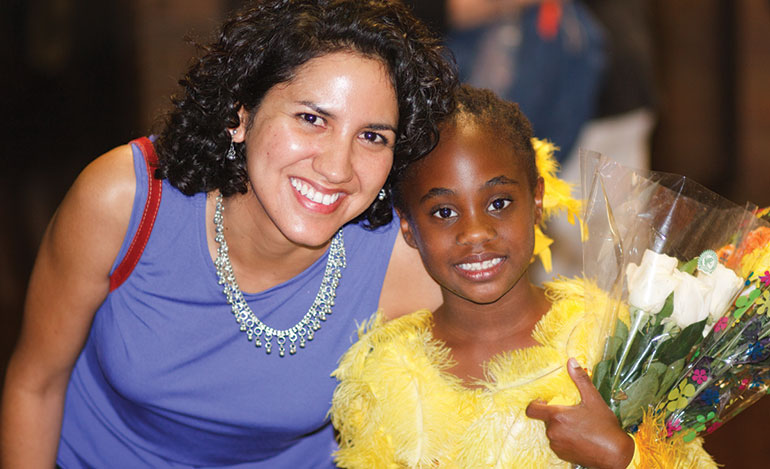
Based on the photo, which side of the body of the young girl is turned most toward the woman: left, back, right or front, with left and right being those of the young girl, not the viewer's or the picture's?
right

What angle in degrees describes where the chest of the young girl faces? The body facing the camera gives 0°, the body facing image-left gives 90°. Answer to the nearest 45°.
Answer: approximately 0°
